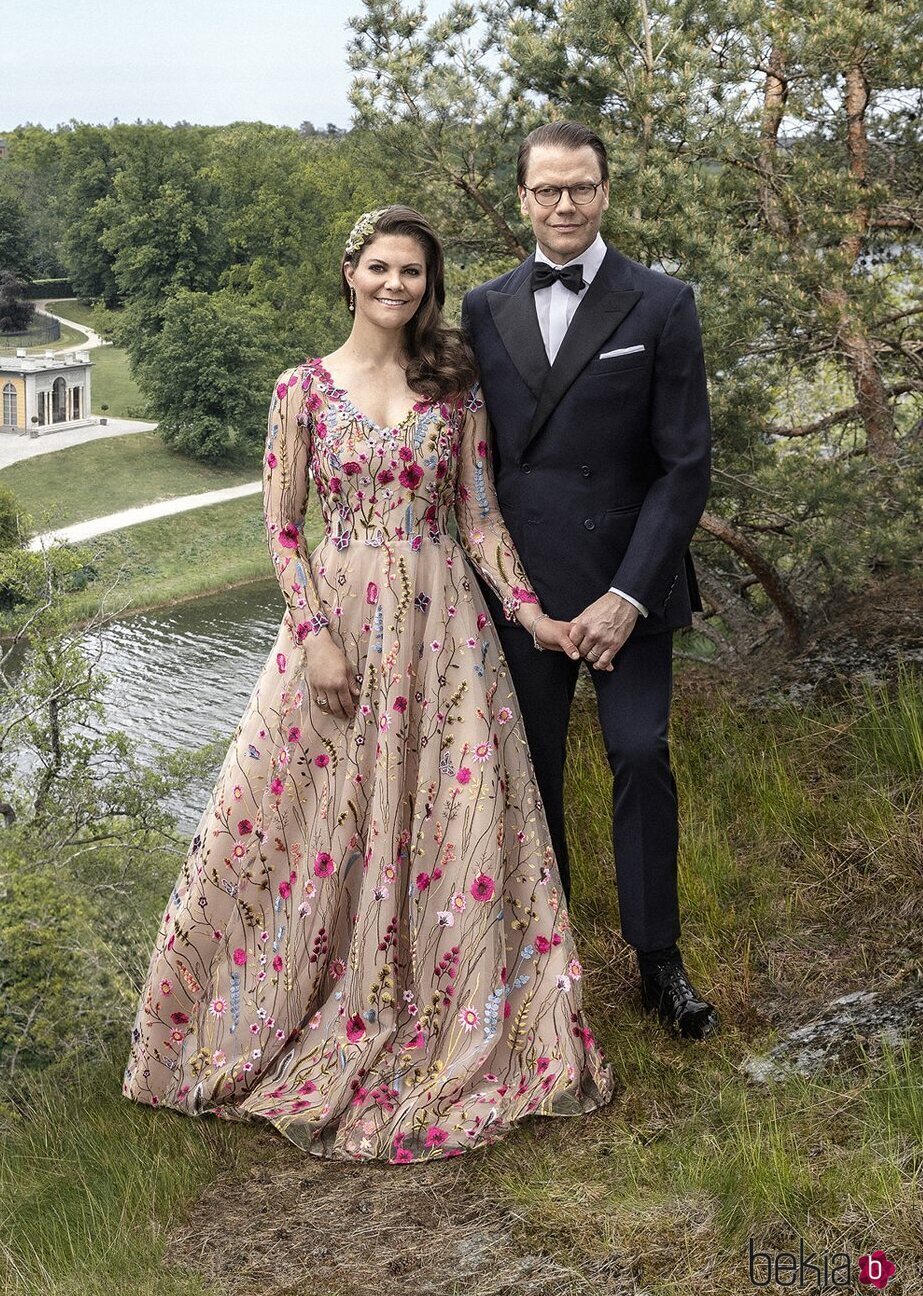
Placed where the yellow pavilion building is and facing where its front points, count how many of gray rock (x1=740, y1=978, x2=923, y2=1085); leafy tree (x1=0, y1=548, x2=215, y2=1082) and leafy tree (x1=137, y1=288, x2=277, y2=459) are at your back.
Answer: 0

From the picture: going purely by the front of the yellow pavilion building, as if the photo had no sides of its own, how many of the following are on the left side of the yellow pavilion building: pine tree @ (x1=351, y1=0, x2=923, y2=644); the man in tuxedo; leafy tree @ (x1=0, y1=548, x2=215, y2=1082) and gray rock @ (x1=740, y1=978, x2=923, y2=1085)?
0

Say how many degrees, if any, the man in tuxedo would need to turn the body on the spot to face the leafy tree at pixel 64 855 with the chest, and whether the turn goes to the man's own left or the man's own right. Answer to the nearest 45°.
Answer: approximately 135° to the man's own right

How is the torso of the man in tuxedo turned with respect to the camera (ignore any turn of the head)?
toward the camera

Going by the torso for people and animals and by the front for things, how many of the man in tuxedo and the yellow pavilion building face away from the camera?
0

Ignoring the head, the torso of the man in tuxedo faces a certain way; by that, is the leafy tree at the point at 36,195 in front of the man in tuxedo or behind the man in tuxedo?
behind

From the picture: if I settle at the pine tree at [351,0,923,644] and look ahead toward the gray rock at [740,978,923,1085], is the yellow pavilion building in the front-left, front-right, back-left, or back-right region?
back-right

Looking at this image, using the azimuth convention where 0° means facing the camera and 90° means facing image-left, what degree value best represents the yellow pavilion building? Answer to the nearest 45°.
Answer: approximately 315°

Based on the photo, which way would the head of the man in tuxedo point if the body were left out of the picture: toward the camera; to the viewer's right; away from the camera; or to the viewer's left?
toward the camera

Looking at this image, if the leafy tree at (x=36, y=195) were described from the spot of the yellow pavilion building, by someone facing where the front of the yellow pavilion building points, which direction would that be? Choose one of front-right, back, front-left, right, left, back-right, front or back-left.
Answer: back-left

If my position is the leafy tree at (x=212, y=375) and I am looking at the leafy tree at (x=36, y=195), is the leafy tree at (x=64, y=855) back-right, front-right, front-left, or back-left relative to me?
back-left

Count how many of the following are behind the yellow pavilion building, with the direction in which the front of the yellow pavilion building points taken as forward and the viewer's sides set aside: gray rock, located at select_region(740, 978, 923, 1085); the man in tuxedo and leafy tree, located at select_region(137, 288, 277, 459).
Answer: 0

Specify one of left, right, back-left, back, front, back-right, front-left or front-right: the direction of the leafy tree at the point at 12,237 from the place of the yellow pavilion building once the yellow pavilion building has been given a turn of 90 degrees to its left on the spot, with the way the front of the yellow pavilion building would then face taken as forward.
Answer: front-left

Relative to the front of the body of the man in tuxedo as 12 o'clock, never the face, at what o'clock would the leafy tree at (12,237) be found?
The leafy tree is roughly at 5 o'clock from the man in tuxedo.

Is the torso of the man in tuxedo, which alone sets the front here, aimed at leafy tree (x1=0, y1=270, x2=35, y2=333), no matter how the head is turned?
no

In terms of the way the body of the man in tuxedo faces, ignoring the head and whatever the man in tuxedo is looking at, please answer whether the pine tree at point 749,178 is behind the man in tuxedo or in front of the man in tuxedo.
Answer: behind
